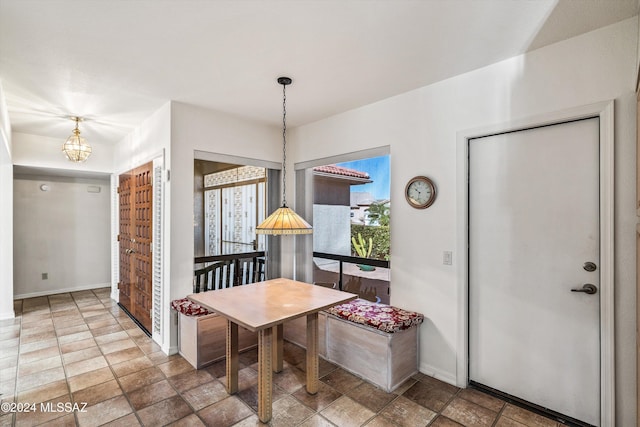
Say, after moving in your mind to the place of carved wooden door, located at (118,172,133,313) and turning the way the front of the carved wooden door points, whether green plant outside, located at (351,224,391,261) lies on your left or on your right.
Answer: on your left

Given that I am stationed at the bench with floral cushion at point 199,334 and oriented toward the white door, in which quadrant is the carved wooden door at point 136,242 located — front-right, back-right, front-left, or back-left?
back-left
